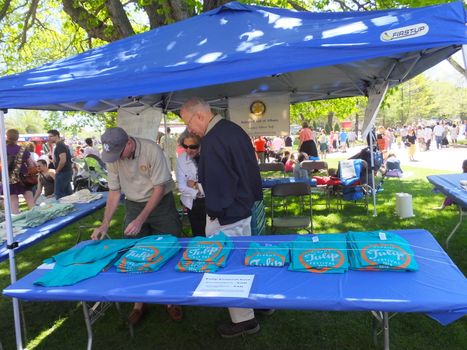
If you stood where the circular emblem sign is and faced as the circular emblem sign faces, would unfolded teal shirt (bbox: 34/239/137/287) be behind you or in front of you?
in front

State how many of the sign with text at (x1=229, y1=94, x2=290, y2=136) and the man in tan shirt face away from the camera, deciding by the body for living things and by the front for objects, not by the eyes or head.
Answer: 0

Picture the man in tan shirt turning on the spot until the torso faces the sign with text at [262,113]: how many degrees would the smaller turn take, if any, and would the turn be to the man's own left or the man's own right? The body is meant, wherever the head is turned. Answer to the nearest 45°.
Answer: approximately 180°

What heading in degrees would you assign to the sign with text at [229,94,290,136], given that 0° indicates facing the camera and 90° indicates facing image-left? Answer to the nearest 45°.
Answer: approximately 0°

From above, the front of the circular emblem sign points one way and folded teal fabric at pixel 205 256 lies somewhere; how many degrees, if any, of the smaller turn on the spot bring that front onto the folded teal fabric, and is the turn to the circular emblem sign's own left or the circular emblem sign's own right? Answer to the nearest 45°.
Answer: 0° — it already faces it

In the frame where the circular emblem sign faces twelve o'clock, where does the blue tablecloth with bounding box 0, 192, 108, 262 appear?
The blue tablecloth is roughly at 1 o'clock from the circular emblem sign.

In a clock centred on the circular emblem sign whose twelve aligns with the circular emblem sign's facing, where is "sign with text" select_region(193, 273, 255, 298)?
The sign with text is roughly at 12 o'clock from the circular emblem sign.

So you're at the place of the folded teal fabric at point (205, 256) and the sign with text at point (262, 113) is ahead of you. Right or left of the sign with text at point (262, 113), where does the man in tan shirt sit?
left

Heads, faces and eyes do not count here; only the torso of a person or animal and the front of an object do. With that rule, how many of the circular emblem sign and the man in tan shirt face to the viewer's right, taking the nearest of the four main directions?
0
